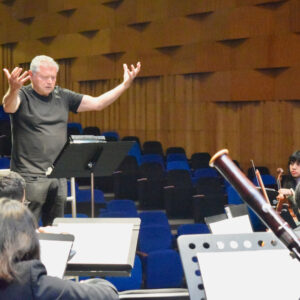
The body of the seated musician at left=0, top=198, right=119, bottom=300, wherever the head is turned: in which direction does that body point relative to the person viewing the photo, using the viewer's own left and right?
facing away from the viewer and to the right of the viewer

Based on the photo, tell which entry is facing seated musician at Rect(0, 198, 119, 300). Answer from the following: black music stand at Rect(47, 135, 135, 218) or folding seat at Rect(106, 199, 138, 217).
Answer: the folding seat

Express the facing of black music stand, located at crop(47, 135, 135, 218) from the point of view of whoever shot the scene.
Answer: facing away from the viewer and to the left of the viewer

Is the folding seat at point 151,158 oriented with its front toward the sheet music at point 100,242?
yes

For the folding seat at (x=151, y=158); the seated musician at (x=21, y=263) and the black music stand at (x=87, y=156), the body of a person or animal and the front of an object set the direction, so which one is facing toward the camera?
the folding seat

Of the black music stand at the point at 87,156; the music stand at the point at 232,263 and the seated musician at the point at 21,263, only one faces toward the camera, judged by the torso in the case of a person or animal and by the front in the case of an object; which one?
the music stand

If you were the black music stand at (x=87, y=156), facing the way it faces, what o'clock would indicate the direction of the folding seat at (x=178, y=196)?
The folding seat is roughly at 2 o'clock from the black music stand.

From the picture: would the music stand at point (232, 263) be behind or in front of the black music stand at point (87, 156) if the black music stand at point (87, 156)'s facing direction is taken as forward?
behind

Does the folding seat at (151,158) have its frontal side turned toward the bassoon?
yes

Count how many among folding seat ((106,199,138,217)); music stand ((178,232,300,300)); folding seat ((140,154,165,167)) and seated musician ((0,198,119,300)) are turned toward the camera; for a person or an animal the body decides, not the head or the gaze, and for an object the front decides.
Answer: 3

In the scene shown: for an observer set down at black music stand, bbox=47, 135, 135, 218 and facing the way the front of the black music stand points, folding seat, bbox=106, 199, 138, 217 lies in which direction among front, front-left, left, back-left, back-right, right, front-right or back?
front-right

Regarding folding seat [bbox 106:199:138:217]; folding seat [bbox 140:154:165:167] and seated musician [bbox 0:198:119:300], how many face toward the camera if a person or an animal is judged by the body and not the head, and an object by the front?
2

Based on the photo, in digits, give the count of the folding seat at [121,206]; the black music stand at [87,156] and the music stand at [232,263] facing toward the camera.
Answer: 2
